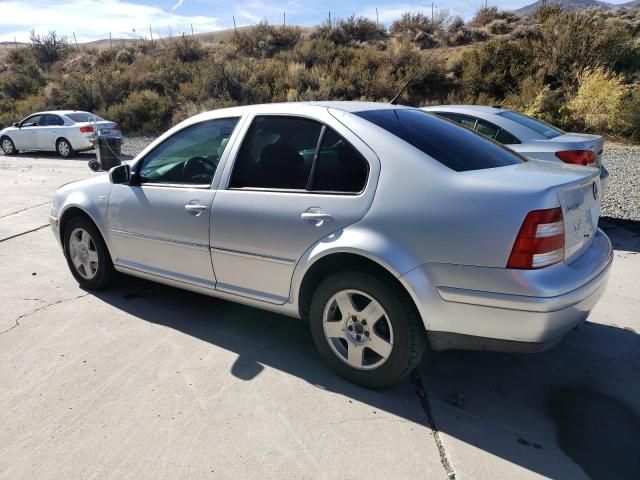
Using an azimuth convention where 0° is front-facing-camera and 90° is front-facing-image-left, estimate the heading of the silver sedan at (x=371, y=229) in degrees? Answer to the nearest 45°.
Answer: approximately 135°

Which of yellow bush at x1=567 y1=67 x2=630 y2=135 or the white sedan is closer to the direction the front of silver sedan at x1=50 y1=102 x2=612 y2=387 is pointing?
the white sedan

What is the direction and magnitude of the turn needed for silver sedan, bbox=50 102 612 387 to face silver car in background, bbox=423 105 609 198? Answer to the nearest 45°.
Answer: approximately 90° to its right

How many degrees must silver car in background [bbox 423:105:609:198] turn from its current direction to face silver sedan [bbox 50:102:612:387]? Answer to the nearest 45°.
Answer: approximately 135° to its left
